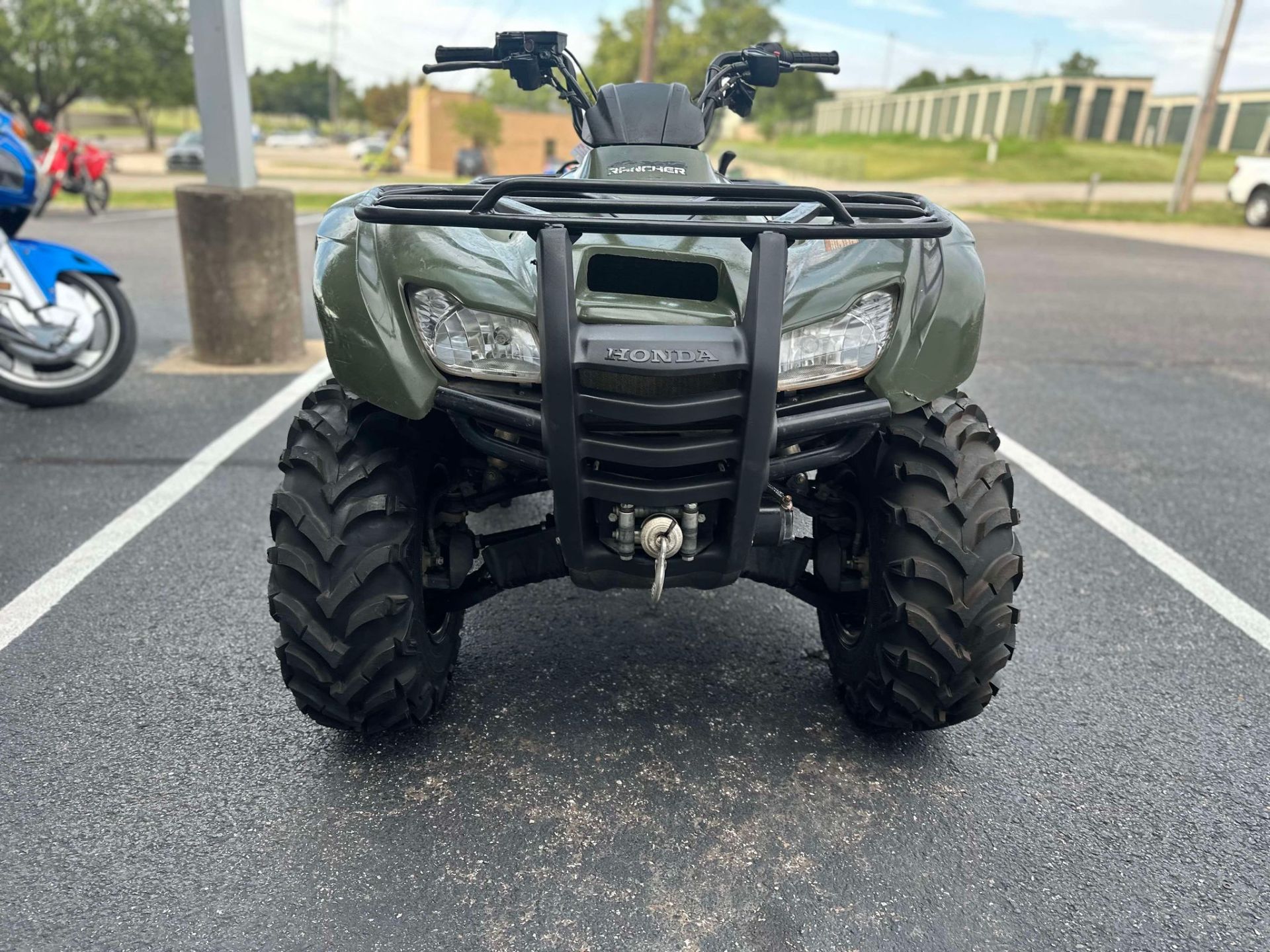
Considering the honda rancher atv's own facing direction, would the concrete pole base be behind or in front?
behind

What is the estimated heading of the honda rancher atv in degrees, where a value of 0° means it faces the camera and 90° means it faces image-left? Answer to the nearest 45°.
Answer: approximately 0°

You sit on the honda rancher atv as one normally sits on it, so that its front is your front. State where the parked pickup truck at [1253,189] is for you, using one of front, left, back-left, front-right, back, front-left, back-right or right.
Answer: back-left

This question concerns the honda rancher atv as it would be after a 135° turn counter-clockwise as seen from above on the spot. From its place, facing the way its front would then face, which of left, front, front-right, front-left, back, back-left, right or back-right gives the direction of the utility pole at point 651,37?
front-left

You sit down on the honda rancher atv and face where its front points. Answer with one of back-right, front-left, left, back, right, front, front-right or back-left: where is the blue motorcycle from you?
back-right

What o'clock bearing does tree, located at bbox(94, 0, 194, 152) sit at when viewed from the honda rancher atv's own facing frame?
The tree is roughly at 5 o'clock from the honda rancher atv.

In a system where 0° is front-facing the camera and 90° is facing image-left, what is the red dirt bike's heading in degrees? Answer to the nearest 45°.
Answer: approximately 45°

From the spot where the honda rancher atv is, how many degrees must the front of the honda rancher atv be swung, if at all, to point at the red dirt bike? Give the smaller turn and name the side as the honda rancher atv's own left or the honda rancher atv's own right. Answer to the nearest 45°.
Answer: approximately 135° to the honda rancher atv's own right
